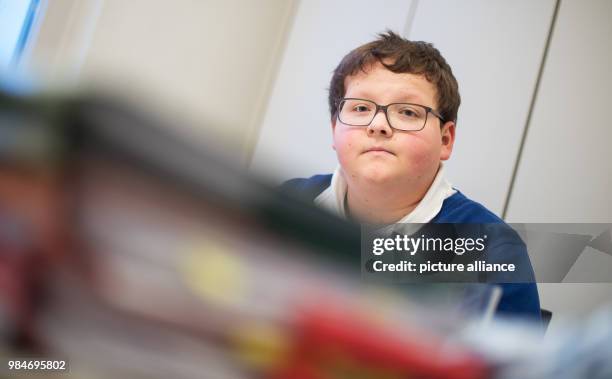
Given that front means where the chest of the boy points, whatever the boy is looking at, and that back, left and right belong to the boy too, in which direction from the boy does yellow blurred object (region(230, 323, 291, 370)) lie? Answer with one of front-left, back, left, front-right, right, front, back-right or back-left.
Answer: front

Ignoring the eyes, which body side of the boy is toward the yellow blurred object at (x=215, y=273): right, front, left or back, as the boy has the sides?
front

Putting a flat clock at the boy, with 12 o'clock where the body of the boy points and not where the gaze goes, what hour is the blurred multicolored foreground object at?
The blurred multicolored foreground object is roughly at 12 o'clock from the boy.

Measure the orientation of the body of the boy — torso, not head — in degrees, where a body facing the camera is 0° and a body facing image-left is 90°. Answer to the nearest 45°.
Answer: approximately 0°
